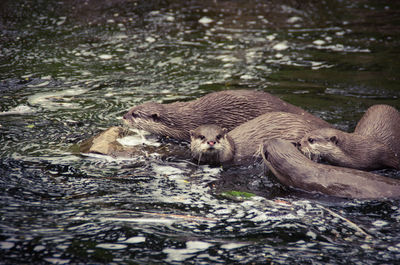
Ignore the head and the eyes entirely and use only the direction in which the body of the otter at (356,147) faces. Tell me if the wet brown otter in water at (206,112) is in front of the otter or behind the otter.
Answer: in front

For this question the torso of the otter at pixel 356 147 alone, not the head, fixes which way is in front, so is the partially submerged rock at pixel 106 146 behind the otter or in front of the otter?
in front

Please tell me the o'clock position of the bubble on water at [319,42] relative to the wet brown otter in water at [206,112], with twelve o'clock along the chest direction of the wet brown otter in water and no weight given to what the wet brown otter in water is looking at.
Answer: The bubble on water is roughly at 4 o'clock from the wet brown otter in water.

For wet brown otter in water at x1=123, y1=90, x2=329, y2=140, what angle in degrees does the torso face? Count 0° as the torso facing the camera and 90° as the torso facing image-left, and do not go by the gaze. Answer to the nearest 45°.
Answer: approximately 90°

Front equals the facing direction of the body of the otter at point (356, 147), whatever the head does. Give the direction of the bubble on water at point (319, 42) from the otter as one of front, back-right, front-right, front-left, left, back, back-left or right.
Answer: right

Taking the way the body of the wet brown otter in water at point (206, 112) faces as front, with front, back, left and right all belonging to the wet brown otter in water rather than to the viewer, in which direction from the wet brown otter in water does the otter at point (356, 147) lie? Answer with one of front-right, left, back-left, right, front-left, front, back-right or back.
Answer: back-left

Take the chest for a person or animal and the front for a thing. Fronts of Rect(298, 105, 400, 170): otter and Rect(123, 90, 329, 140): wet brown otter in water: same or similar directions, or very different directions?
same or similar directions

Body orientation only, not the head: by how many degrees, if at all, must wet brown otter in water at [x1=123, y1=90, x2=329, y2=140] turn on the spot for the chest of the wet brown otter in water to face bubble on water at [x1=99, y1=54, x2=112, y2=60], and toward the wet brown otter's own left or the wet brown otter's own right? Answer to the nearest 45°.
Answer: approximately 45° to the wet brown otter's own right

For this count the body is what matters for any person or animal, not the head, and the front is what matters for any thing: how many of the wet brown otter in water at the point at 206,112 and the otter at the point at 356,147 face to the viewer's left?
2

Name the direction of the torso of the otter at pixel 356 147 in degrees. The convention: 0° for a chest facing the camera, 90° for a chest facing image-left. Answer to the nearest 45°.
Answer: approximately 90°

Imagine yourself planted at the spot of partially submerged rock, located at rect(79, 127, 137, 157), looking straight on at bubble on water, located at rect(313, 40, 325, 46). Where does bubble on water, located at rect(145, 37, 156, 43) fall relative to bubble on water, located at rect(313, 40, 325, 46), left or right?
left
